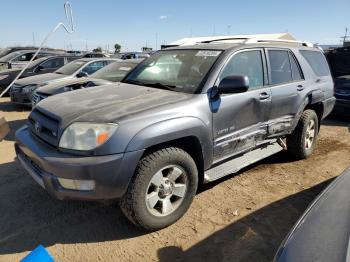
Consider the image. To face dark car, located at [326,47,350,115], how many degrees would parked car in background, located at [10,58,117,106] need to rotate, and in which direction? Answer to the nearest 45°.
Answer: approximately 135° to its left

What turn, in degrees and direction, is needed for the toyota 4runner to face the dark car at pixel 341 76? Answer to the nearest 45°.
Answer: approximately 180°

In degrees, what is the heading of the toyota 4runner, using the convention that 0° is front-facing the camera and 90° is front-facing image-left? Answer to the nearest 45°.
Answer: approximately 45°

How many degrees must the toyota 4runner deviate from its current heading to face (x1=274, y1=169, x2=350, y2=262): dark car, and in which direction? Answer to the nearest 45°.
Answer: approximately 90° to its left

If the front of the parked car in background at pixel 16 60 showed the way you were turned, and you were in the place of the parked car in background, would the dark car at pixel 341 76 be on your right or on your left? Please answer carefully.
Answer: on your left
